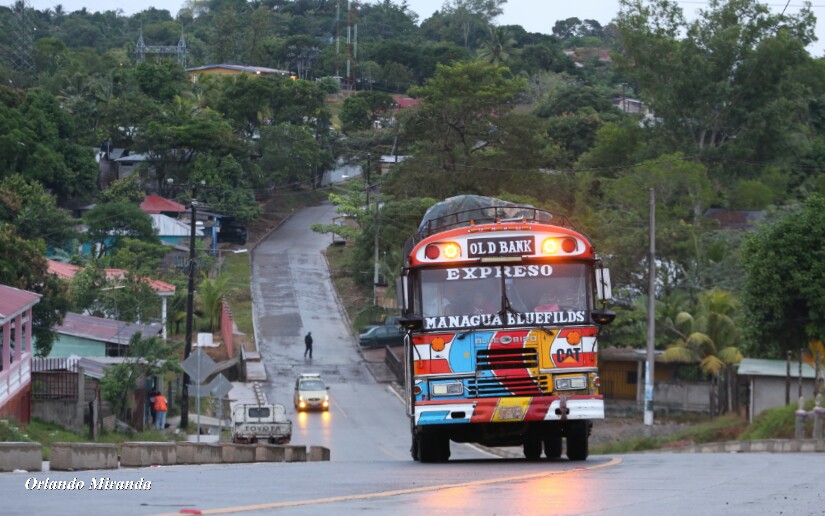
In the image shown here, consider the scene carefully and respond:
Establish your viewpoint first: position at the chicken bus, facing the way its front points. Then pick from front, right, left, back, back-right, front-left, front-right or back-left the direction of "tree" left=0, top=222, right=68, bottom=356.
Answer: back-right

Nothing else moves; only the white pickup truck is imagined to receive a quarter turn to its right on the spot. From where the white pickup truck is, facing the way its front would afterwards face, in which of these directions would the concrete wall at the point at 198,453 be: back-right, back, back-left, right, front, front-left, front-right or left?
right

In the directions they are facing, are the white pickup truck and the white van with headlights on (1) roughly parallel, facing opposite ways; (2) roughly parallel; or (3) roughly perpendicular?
roughly parallel, facing opposite ways

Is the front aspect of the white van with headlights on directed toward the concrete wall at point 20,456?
yes

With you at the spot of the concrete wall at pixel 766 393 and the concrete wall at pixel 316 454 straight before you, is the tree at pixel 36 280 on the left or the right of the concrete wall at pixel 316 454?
right

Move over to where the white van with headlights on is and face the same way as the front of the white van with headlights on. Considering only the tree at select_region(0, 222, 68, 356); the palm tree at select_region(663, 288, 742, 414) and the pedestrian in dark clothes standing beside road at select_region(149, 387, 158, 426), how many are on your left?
1

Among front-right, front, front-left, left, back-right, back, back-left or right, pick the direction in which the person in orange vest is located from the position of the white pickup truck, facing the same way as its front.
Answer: front-left

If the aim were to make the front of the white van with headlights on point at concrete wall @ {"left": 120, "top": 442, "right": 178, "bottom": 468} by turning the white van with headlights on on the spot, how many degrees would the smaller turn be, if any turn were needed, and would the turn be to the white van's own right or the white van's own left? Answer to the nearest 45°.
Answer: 0° — it already faces it

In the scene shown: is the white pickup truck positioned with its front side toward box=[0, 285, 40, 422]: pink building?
no

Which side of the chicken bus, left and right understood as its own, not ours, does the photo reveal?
front

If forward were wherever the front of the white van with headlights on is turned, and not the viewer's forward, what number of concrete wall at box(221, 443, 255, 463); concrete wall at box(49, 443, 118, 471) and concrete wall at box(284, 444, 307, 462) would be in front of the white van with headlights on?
3

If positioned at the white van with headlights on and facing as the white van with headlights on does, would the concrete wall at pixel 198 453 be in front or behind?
in front

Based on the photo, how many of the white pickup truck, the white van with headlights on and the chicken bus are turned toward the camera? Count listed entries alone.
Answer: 2

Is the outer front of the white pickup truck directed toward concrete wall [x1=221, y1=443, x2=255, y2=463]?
no

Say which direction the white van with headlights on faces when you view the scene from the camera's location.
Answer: facing the viewer

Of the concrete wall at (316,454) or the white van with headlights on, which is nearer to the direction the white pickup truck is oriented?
the white van with headlights on

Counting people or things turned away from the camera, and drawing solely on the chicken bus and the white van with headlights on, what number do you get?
0

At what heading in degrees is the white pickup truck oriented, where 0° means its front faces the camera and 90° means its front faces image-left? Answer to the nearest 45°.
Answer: approximately 180°

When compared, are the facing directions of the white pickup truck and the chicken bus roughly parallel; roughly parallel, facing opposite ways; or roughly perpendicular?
roughly parallel, facing opposite ways

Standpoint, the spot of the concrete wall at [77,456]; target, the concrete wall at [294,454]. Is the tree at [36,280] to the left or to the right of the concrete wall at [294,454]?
left

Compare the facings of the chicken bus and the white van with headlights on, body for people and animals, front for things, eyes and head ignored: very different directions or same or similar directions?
same or similar directions
